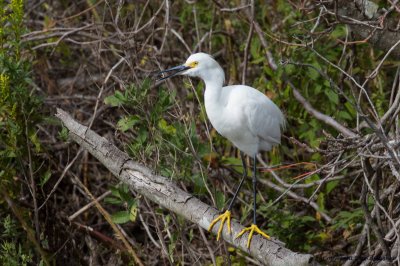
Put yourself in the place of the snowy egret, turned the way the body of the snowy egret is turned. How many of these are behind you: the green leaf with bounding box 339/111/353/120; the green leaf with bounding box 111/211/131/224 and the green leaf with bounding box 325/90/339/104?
2

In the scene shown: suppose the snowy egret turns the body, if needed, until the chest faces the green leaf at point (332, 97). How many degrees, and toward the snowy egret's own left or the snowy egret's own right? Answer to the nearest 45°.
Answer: approximately 180°

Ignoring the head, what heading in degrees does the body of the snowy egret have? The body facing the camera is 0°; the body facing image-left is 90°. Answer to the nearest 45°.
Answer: approximately 45°

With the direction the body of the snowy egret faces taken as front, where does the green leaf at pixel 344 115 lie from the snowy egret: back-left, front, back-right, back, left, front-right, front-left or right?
back
